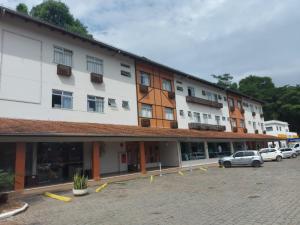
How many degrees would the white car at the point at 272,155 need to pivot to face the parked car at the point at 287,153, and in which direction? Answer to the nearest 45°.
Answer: approximately 90° to its right

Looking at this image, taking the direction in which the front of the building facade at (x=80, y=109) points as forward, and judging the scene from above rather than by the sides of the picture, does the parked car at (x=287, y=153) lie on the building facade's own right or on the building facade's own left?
on the building facade's own left

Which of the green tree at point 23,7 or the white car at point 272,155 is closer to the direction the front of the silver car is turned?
the green tree

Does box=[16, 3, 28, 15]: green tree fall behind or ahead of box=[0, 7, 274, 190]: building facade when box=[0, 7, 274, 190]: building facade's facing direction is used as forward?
behind

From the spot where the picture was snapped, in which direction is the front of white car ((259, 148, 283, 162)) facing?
facing to the left of the viewer

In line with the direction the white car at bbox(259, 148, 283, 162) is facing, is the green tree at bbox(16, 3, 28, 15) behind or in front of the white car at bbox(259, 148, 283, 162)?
in front

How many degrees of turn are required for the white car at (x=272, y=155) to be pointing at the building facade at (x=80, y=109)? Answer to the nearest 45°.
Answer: approximately 45° to its left

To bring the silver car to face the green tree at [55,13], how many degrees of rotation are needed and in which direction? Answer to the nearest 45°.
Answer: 0° — it already faces it

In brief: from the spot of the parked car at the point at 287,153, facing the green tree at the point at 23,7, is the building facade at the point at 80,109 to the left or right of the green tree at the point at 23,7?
left

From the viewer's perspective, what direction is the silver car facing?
to the viewer's left

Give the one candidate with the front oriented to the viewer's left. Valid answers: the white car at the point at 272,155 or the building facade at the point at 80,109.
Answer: the white car
